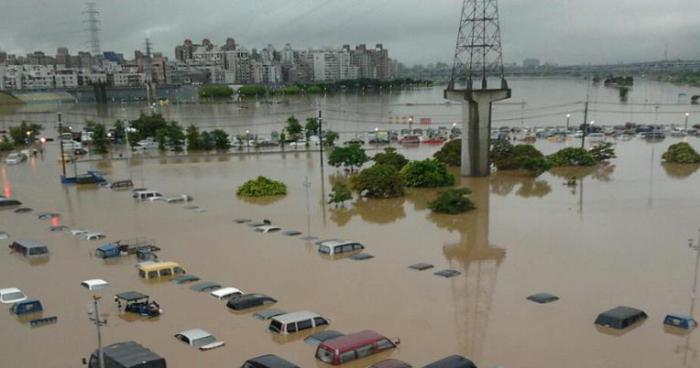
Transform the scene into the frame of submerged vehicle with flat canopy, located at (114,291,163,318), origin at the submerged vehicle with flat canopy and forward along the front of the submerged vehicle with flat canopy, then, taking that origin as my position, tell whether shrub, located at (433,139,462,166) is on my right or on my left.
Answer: on my left

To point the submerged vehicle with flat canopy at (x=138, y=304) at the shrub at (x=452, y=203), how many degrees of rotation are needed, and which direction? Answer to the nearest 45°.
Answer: approximately 90° to its left

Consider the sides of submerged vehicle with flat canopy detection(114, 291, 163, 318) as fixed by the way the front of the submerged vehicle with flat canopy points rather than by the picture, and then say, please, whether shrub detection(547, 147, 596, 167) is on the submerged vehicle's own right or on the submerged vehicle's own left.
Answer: on the submerged vehicle's own left

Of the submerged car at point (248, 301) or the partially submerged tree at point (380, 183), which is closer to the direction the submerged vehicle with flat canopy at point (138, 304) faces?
the submerged car

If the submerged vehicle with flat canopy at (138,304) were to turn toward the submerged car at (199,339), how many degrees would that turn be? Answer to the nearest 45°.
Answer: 0° — it already faces it

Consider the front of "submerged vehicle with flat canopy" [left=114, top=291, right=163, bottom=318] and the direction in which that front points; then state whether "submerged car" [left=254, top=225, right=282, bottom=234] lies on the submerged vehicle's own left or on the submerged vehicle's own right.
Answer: on the submerged vehicle's own left

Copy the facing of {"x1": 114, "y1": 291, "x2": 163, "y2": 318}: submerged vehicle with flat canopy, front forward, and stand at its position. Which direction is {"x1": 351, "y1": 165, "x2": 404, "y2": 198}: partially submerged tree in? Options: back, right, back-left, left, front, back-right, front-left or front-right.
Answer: left

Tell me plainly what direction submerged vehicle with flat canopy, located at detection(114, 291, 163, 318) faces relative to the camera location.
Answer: facing the viewer and to the right of the viewer

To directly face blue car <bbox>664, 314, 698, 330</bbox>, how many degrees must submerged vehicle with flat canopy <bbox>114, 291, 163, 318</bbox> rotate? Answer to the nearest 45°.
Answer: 0° — it already faces it

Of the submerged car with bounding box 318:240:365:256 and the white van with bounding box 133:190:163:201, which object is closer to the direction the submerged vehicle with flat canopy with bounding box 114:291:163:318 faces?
the submerged car

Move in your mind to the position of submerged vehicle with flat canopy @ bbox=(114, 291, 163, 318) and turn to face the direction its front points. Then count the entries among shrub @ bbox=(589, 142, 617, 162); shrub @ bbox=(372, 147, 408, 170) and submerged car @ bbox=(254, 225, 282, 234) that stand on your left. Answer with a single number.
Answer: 3

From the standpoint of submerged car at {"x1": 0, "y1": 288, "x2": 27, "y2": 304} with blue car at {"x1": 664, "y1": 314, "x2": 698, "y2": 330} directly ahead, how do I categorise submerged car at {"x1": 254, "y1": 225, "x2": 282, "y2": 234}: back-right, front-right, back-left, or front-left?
front-left

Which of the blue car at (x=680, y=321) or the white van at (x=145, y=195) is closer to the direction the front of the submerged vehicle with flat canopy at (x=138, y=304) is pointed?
the blue car

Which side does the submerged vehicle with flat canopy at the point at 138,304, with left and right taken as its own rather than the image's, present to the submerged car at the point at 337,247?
left

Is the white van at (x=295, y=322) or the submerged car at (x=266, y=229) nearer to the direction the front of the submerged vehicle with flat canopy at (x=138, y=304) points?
the white van

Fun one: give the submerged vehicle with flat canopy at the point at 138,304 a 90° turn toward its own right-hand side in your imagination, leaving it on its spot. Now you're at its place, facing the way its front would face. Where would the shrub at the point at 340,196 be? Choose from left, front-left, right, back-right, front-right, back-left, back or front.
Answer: back

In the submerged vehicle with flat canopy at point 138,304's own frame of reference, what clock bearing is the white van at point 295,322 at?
The white van is roughly at 12 o'clock from the submerged vehicle with flat canopy.

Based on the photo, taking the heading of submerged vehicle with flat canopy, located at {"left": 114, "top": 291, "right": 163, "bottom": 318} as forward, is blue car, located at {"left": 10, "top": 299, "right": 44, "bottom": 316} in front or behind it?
behind

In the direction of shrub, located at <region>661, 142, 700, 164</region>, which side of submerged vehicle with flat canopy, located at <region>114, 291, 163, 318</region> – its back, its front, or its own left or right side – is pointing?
left
